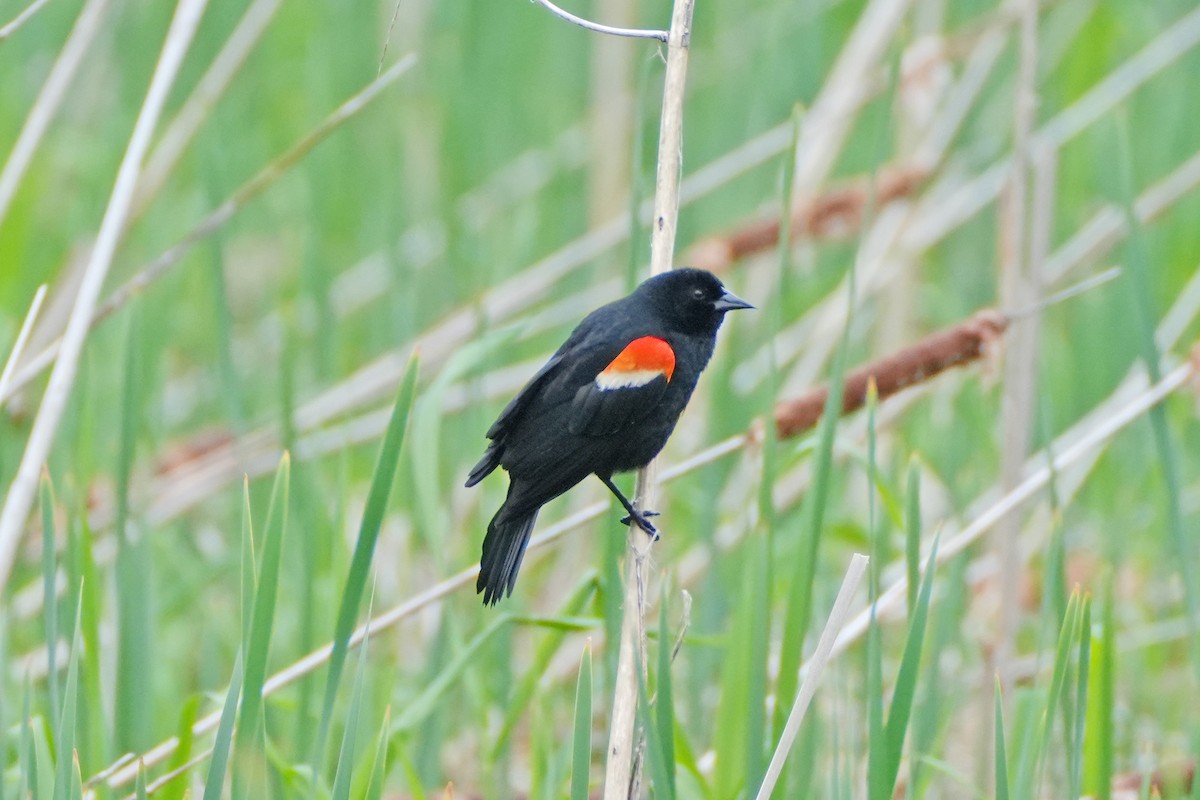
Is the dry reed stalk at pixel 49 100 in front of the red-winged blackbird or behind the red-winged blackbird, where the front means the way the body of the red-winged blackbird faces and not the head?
behind

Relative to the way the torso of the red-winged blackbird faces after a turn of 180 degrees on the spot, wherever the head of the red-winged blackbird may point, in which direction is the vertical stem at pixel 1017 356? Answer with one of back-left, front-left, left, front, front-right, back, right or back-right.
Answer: back-right

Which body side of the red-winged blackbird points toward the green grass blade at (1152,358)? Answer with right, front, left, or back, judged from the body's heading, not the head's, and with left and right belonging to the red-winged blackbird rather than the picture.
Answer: front

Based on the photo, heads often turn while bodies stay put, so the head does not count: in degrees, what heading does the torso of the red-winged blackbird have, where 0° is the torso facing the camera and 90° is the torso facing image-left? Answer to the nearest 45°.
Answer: approximately 270°
